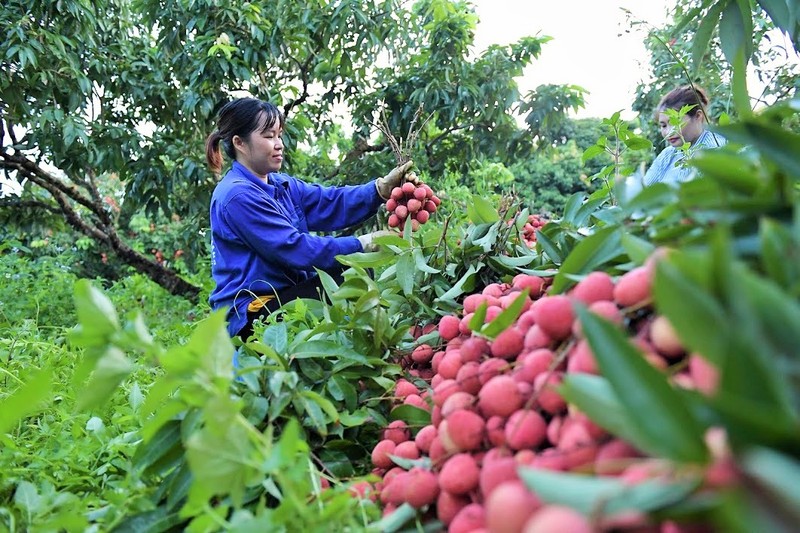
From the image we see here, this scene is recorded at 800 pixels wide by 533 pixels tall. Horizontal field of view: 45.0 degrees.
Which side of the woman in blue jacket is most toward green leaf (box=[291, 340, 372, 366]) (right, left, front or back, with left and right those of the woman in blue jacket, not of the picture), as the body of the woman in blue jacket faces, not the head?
right

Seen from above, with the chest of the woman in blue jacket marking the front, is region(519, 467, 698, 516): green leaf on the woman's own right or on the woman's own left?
on the woman's own right

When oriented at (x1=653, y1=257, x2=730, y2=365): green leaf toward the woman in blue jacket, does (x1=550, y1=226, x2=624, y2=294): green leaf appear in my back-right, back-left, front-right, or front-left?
front-right

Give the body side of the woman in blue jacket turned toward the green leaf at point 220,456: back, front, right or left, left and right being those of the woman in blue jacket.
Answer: right

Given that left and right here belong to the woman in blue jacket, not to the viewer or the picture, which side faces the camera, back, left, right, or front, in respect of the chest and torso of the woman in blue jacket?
right

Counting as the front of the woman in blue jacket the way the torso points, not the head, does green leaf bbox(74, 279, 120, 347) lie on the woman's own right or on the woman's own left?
on the woman's own right

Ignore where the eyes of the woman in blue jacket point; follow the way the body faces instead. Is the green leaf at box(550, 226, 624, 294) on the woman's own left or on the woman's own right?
on the woman's own right
